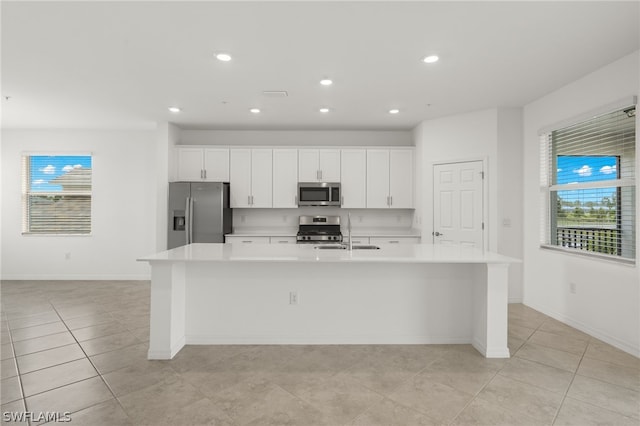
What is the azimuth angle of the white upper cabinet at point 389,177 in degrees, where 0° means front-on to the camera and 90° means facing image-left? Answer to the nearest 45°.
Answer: approximately 0°

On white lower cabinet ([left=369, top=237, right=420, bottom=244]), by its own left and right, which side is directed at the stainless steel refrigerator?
right

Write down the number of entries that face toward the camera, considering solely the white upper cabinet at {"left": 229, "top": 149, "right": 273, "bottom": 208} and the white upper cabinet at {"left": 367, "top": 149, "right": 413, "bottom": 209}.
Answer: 2

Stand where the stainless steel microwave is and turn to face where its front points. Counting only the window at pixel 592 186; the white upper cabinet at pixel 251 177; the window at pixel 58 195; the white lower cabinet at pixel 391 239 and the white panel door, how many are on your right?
2

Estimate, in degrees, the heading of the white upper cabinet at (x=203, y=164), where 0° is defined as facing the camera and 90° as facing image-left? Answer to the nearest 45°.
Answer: approximately 0°

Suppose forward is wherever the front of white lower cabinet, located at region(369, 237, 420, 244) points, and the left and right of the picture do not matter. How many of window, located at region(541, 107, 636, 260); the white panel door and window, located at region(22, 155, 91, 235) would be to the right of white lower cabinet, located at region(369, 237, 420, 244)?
1

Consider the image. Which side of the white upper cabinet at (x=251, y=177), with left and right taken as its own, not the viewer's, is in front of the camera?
front

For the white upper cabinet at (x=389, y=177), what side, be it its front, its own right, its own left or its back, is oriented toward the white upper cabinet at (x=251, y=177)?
right

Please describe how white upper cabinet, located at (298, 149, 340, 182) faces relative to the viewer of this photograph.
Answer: facing the viewer

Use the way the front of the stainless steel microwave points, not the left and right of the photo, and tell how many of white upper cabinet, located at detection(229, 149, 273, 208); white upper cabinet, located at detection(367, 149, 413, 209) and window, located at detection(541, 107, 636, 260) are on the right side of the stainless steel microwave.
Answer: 1

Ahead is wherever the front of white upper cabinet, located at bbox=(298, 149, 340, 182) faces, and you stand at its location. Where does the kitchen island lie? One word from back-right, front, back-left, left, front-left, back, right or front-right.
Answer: front

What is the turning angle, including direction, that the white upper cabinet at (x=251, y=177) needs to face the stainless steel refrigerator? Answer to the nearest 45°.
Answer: approximately 90° to its right
